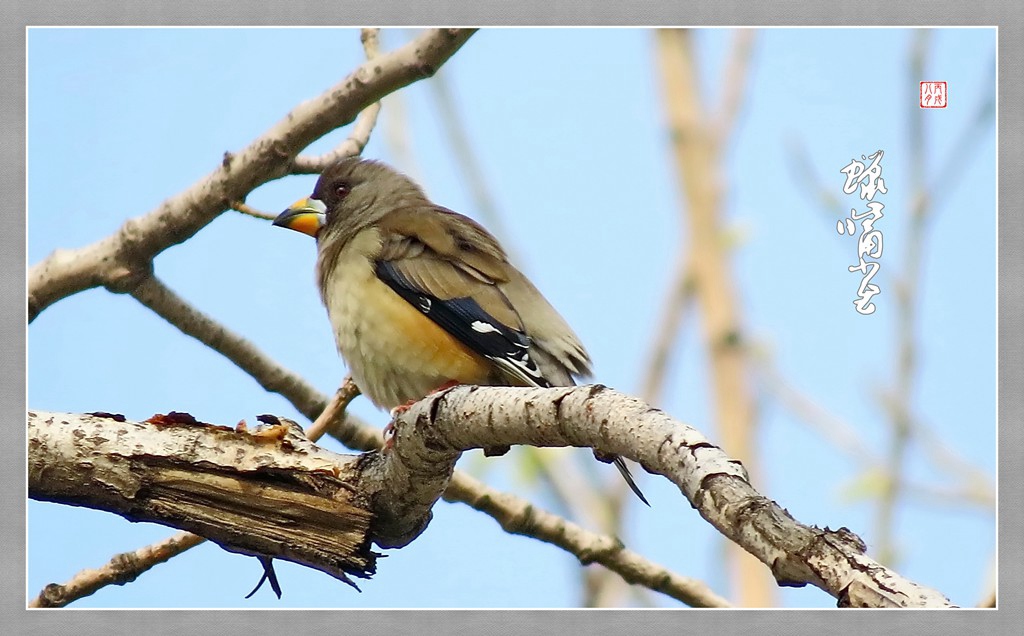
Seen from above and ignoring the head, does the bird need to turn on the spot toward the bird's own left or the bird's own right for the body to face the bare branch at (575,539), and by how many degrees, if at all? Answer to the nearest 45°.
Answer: approximately 135° to the bird's own right

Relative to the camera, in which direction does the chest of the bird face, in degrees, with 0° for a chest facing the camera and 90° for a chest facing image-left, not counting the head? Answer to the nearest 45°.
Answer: approximately 90°

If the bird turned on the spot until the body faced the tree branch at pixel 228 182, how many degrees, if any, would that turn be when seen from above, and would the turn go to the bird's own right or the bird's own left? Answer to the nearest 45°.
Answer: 0° — it already faces it

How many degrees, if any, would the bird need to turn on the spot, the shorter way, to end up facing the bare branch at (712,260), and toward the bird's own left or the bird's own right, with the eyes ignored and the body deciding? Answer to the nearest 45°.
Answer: approximately 135° to the bird's own right
